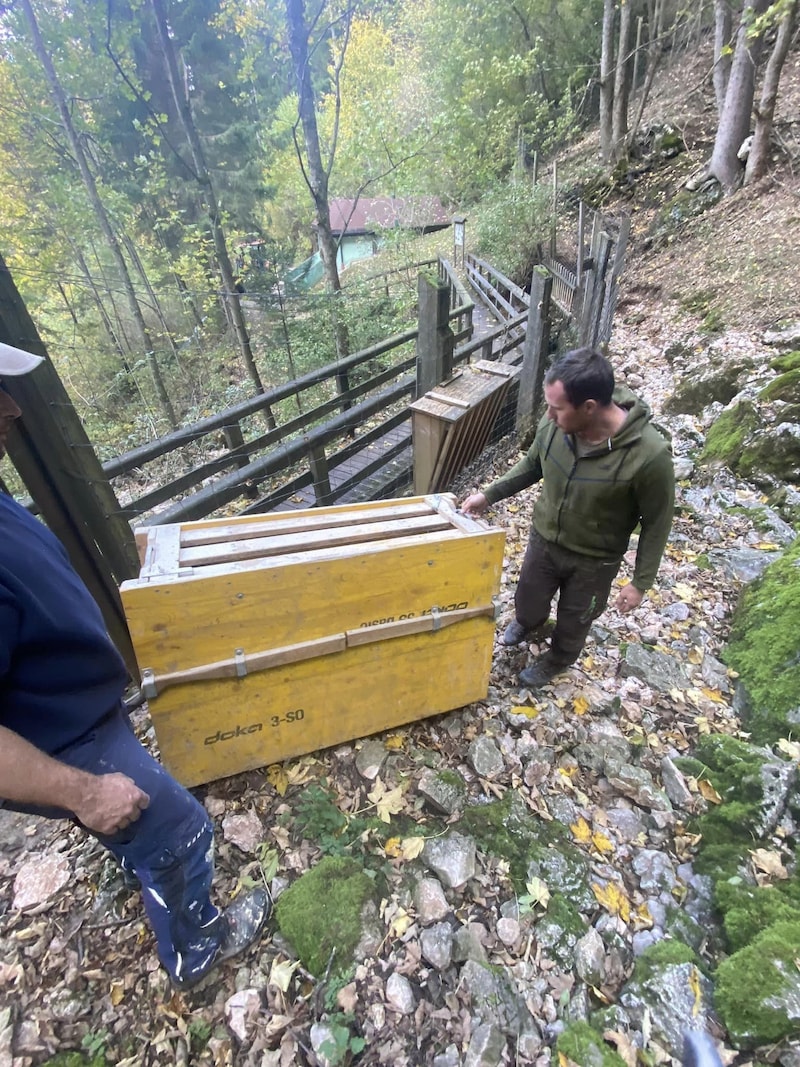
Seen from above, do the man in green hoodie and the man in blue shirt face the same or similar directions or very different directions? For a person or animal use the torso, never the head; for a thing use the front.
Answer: very different directions

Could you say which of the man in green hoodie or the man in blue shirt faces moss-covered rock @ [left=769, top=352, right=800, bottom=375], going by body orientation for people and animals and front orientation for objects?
the man in blue shirt

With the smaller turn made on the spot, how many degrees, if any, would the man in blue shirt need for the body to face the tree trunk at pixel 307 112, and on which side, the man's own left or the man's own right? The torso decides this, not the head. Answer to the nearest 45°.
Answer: approximately 45° to the man's own left

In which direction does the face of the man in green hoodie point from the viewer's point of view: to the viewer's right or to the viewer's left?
to the viewer's left

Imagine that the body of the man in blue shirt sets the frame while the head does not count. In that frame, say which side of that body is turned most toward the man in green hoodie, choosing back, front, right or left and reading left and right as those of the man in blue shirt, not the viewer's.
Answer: front

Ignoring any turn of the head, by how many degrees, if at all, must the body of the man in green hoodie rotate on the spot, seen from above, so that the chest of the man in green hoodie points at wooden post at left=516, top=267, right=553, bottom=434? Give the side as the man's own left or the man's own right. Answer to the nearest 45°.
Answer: approximately 135° to the man's own right

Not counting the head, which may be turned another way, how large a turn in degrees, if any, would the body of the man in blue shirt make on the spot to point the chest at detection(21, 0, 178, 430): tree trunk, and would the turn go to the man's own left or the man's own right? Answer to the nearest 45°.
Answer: approximately 90° to the man's own left

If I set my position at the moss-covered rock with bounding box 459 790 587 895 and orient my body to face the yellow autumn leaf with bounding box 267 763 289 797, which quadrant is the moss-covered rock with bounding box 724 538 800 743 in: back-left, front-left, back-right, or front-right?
back-right

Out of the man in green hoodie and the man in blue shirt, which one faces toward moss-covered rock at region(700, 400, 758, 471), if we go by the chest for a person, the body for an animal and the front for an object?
the man in blue shirt

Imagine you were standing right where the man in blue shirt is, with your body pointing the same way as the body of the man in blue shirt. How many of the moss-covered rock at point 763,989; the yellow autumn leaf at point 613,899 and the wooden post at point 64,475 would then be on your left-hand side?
1

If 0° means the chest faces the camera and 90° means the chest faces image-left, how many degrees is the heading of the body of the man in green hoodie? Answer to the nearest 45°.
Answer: approximately 45°

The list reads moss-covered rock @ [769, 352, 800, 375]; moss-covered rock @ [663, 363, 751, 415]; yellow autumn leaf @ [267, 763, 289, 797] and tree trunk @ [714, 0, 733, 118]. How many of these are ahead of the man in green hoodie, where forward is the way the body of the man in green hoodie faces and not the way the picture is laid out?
1

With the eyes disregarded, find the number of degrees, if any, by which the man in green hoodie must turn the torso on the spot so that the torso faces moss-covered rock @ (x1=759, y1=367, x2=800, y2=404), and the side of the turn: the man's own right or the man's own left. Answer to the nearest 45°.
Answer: approximately 180°

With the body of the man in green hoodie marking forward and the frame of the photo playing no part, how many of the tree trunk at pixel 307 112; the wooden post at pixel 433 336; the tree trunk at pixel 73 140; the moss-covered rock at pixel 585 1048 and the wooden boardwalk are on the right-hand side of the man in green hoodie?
4

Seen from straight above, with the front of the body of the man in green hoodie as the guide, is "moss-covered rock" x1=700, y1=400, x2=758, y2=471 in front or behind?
behind

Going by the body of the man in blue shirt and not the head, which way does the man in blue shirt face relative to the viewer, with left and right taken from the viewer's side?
facing to the right of the viewer

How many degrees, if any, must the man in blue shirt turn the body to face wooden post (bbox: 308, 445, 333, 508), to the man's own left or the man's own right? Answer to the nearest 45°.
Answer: approximately 45° to the man's own left
